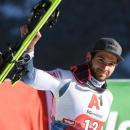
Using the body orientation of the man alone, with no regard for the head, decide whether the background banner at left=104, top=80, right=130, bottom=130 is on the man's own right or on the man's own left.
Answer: on the man's own left

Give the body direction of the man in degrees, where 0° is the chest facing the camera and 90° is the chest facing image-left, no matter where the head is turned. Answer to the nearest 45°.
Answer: approximately 315°

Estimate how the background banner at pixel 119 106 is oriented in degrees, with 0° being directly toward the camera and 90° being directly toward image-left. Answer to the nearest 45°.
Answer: approximately 0°
